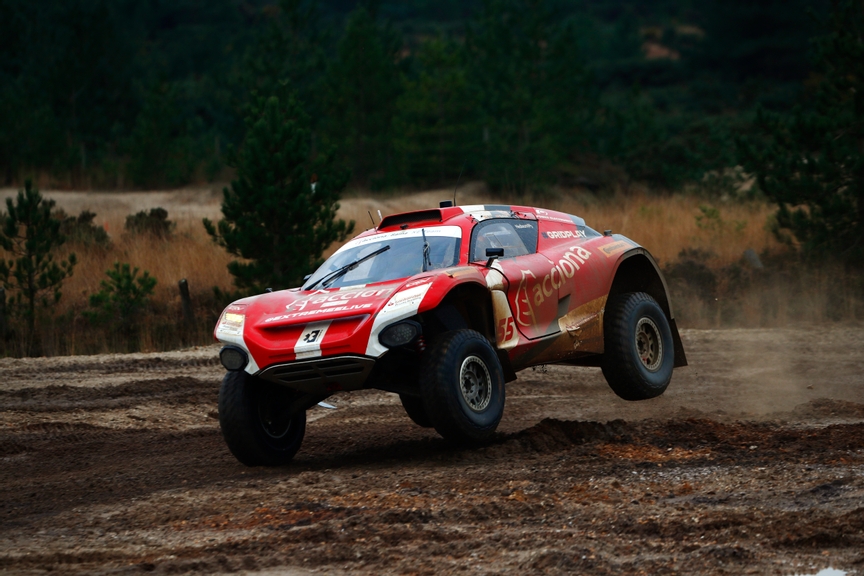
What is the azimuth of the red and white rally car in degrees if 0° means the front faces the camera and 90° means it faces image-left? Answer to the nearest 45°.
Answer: approximately 45°

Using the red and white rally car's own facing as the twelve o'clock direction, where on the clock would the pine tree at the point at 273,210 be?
The pine tree is roughly at 4 o'clock from the red and white rally car.

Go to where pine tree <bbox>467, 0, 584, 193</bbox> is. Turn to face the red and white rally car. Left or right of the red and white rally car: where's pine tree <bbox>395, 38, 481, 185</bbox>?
right

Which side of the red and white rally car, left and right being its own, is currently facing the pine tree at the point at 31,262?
right

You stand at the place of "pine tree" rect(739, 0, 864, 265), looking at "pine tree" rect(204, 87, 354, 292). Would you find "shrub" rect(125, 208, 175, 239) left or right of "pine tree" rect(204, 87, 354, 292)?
right

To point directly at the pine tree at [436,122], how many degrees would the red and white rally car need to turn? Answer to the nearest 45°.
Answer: approximately 135° to its right

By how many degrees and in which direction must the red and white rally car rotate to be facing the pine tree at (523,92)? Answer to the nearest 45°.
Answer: approximately 135° to its right

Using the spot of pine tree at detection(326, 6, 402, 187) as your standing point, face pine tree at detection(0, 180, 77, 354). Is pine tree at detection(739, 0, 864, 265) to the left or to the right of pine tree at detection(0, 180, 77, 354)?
left

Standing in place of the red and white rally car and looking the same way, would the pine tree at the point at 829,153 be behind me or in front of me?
behind
